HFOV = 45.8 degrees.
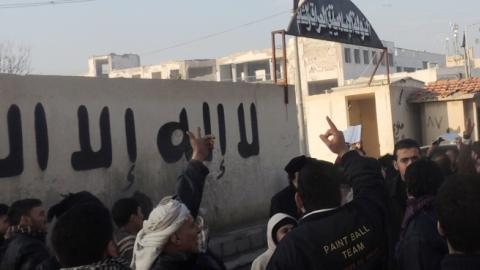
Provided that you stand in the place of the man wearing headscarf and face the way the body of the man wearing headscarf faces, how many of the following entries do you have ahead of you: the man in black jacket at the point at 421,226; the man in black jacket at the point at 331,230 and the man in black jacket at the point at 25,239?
2

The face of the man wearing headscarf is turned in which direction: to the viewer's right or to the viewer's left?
to the viewer's right

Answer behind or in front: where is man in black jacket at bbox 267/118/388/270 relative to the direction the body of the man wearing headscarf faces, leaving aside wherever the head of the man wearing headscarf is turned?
in front

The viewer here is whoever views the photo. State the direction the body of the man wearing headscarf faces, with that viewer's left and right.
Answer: facing to the right of the viewer

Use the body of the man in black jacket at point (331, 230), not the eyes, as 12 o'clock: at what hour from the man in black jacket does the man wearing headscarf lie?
The man wearing headscarf is roughly at 9 o'clock from the man in black jacket.

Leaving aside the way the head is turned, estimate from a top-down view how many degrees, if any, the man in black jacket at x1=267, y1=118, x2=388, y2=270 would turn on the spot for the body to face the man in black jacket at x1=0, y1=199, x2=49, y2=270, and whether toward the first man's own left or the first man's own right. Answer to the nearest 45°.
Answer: approximately 45° to the first man's own left

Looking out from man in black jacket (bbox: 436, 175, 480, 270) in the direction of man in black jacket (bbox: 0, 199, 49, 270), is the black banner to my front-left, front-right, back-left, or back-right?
front-right

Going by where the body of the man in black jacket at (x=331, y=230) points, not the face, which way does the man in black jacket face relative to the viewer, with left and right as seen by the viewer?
facing away from the viewer

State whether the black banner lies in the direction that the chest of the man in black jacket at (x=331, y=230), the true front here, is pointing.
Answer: yes

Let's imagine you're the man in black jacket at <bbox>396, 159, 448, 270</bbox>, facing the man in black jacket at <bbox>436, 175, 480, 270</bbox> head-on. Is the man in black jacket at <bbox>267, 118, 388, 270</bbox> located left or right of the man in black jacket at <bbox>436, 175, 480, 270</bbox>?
right

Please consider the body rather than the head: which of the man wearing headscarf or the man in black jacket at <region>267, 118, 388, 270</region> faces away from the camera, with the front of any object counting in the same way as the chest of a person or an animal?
the man in black jacket

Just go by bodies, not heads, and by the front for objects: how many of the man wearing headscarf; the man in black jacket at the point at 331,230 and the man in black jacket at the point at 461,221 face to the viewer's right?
1

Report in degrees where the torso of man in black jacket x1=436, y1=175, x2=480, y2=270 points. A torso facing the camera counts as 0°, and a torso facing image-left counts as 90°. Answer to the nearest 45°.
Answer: approximately 180°

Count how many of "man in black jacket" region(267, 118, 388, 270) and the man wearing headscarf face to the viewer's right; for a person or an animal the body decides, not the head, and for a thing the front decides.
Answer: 1
